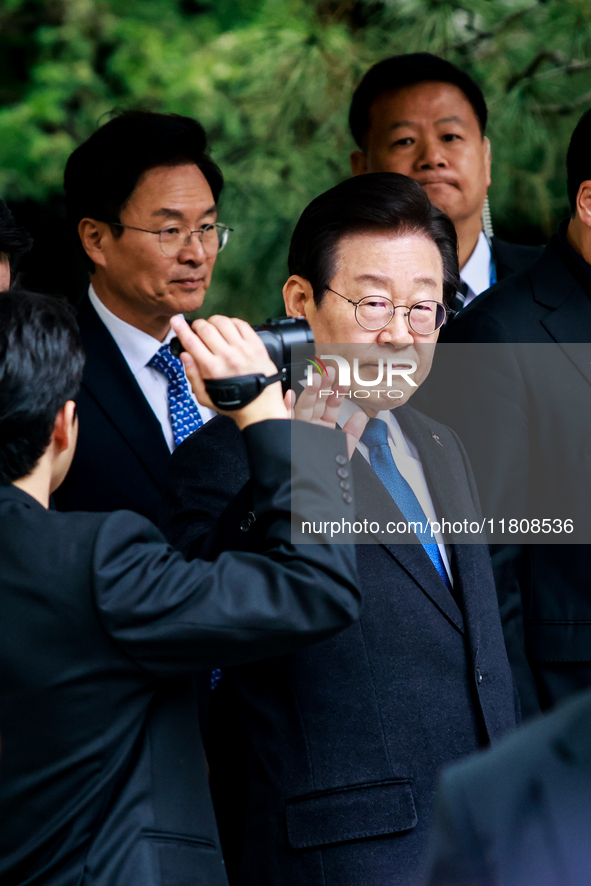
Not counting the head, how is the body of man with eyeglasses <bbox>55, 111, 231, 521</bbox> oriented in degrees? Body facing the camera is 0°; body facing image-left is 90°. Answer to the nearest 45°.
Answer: approximately 315°

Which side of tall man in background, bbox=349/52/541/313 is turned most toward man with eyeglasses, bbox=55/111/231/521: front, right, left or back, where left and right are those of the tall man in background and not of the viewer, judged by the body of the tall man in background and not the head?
right

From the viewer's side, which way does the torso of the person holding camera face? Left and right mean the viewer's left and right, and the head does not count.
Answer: facing away from the viewer and to the right of the viewer

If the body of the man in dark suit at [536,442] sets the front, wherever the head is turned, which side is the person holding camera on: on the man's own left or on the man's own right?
on the man's own right

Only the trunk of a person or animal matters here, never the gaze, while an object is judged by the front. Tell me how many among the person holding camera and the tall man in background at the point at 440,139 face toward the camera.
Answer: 1
